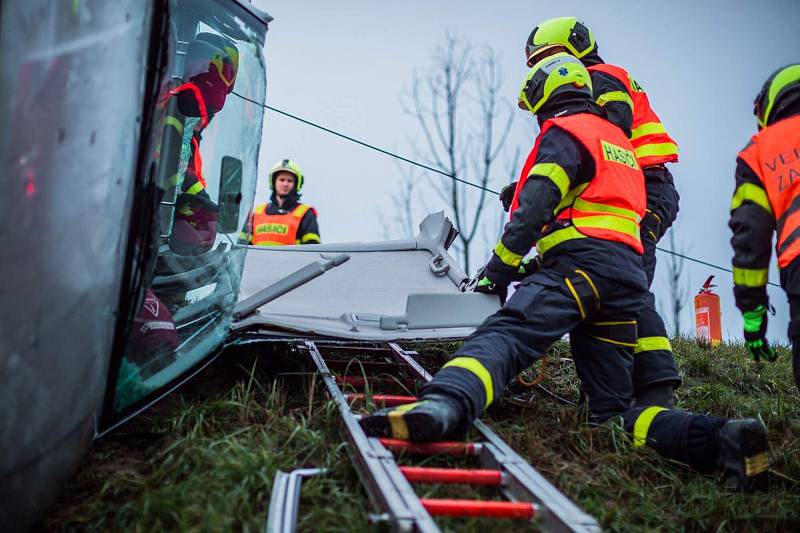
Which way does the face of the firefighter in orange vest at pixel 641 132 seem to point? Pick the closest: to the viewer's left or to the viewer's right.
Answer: to the viewer's left

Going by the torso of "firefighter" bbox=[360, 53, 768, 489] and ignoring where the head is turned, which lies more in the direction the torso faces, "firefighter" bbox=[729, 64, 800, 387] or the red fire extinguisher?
the red fire extinguisher

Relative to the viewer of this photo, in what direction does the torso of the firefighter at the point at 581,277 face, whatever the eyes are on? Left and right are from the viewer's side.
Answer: facing away from the viewer and to the left of the viewer

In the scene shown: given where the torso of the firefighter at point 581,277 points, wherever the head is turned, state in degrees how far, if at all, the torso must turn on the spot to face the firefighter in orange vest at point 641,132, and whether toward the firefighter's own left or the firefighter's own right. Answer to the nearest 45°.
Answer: approximately 45° to the firefighter's own right

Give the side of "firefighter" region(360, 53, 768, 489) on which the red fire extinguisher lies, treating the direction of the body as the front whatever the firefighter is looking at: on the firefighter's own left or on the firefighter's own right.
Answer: on the firefighter's own right

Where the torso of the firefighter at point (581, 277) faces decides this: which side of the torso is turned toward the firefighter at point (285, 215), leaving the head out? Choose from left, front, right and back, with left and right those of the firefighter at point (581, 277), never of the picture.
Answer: front

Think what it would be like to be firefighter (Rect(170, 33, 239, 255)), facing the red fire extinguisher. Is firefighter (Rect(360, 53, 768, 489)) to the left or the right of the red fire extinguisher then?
right

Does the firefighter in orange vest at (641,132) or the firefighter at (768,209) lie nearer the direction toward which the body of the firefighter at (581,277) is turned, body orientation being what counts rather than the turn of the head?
the firefighter in orange vest

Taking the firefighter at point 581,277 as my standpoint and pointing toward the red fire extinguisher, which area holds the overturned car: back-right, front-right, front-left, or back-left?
back-left

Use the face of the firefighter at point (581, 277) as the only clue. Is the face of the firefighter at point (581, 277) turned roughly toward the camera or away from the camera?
away from the camera

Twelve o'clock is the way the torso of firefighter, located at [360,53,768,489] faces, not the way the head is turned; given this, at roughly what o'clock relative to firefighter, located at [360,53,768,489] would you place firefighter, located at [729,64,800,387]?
firefighter, located at [729,64,800,387] is roughly at 5 o'clock from firefighter, located at [360,53,768,489].

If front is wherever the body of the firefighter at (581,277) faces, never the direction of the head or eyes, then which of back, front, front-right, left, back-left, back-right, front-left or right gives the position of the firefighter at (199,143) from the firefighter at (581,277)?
front-left
